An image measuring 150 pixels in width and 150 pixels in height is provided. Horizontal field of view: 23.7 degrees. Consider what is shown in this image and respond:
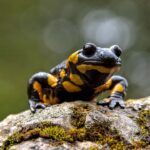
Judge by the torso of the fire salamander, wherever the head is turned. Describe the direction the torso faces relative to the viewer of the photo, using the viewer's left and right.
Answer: facing the viewer and to the right of the viewer
